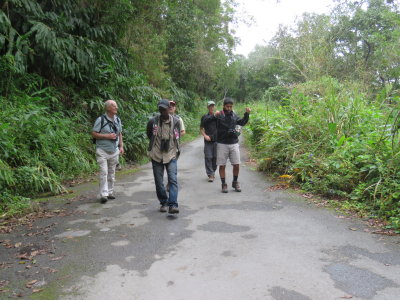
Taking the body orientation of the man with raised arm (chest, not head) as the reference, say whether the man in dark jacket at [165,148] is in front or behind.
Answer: in front

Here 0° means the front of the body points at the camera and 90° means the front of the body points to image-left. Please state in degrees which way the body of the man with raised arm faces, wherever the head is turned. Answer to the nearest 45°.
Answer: approximately 0°

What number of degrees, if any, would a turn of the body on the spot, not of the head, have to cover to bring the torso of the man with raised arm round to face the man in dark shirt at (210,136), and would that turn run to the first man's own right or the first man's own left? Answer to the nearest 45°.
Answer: approximately 180°

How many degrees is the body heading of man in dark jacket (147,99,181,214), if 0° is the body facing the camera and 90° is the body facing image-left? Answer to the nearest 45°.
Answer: approximately 0°

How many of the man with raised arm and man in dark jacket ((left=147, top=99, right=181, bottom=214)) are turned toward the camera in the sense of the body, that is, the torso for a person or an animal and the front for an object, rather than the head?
2

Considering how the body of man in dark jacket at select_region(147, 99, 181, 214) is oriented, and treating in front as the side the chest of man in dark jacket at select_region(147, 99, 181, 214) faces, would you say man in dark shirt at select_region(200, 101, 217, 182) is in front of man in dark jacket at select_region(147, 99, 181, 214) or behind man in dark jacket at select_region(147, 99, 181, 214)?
behind

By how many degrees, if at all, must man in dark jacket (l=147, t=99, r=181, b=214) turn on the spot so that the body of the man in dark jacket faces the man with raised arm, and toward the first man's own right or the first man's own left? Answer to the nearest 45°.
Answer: approximately 135° to the first man's own left
